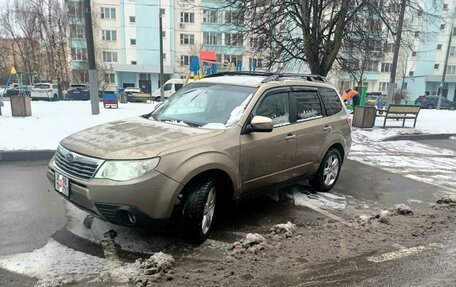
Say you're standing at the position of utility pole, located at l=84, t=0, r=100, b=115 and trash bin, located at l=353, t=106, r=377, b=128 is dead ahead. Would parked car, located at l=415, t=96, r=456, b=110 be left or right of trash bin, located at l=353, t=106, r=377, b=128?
left

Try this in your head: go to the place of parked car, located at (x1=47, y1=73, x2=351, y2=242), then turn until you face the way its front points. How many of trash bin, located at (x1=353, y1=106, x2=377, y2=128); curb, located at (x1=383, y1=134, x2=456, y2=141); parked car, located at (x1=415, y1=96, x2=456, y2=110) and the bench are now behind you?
4

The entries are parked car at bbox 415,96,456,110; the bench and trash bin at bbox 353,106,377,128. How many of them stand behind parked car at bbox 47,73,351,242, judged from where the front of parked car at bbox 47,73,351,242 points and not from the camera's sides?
3

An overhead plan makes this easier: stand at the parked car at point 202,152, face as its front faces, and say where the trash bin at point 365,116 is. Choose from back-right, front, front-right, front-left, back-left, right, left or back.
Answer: back

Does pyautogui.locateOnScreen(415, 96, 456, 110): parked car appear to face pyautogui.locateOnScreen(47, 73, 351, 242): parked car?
no

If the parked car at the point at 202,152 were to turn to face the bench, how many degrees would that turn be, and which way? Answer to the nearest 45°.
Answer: approximately 180°

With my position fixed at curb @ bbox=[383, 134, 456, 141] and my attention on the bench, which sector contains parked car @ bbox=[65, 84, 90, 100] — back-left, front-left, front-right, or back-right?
front-left

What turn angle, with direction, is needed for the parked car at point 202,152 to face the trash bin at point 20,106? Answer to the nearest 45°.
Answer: approximately 90° to its right

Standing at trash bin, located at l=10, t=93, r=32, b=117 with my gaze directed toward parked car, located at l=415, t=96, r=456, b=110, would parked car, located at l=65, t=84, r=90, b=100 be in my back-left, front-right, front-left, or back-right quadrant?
front-left

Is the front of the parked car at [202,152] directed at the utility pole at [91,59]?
no

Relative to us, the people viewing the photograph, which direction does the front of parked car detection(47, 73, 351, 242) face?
facing the viewer and to the left of the viewer
